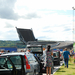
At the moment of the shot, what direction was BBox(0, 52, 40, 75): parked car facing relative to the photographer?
facing away from the viewer and to the left of the viewer
